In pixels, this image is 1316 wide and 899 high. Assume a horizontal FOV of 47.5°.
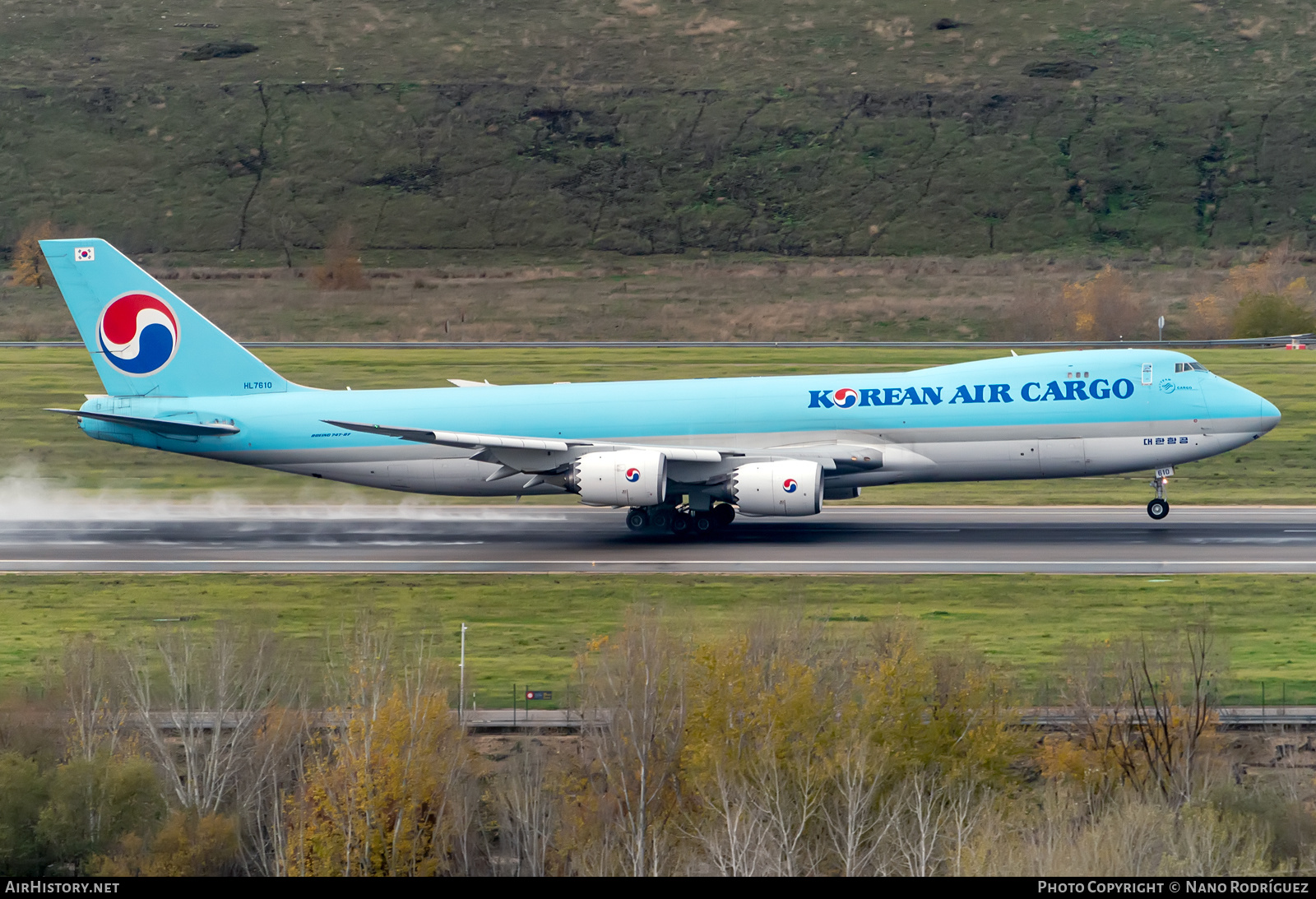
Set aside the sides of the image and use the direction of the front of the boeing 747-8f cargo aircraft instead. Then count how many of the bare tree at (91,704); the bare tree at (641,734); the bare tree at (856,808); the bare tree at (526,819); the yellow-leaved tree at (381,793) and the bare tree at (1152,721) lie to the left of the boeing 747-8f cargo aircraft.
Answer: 0

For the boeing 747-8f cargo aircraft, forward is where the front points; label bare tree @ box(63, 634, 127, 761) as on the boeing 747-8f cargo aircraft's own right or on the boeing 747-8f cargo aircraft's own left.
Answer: on the boeing 747-8f cargo aircraft's own right

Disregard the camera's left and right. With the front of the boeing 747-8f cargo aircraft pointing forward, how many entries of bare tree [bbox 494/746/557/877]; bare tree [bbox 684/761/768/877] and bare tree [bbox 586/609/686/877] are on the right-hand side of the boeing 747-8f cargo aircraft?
3

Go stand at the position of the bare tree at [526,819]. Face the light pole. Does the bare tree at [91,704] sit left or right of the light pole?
left

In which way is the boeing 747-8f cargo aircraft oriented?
to the viewer's right

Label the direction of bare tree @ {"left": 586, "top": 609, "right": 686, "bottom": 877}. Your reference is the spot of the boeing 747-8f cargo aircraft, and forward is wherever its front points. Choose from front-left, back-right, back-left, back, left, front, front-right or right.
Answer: right

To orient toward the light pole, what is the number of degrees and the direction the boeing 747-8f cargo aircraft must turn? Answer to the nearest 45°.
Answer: approximately 90° to its right

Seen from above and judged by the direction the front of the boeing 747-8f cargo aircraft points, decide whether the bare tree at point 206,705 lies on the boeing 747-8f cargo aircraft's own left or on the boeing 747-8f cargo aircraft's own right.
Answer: on the boeing 747-8f cargo aircraft's own right

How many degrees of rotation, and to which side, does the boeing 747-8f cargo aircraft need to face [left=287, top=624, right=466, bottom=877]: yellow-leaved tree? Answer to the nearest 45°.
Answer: approximately 90° to its right

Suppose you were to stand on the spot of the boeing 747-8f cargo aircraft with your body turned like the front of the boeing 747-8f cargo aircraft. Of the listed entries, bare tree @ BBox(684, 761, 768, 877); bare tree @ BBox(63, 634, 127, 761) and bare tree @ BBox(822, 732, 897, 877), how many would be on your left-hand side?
0

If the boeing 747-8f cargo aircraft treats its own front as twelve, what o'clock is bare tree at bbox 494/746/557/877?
The bare tree is roughly at 3 o'clock from the boeing 747-8f cargo aircraft.

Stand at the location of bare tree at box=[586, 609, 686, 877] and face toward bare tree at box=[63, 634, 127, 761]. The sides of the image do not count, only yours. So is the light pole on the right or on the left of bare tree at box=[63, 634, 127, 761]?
right

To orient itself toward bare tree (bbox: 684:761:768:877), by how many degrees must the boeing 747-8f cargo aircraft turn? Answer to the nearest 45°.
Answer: approximately 90° to its right

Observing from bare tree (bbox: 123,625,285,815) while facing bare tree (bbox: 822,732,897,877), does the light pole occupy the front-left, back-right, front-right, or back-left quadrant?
front-left

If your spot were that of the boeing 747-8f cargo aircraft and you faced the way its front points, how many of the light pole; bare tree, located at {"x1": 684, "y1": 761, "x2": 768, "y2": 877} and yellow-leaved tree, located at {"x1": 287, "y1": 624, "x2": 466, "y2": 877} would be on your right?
3

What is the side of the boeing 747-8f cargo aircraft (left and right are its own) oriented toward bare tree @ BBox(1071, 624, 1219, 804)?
right

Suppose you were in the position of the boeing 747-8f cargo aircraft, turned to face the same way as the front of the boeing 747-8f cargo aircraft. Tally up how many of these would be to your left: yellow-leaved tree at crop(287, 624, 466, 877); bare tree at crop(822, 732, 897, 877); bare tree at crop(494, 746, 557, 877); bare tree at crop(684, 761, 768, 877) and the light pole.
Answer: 0
